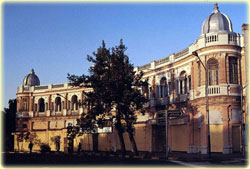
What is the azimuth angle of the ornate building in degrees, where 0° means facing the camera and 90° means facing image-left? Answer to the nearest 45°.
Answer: approximately 45°
